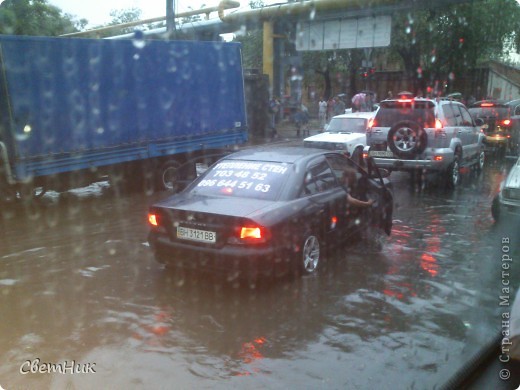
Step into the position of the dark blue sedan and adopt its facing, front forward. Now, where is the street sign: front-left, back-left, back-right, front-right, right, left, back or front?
front-left

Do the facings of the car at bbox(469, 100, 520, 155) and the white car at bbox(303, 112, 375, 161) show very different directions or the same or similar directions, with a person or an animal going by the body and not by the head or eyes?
very different directions

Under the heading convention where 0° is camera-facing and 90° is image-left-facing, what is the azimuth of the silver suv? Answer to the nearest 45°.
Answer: approximately 225°

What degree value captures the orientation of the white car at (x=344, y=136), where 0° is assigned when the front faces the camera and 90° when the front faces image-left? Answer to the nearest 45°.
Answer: approximately 45°

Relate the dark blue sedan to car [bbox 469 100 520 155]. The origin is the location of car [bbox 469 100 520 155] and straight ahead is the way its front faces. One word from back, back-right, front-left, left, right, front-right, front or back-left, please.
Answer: back

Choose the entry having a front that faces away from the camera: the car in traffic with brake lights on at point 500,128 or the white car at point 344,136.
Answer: the car in traffic with brake lights on

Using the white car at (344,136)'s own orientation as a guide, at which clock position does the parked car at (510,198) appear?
The parked car is roughly at 10 o'clock from the white car.

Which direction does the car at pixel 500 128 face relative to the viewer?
away from the camera

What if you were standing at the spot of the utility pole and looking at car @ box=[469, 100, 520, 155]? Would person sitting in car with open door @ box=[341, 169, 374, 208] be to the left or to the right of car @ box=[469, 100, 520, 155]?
right

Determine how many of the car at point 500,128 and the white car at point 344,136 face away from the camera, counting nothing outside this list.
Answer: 1

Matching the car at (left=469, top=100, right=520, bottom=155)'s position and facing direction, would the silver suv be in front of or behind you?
behind
